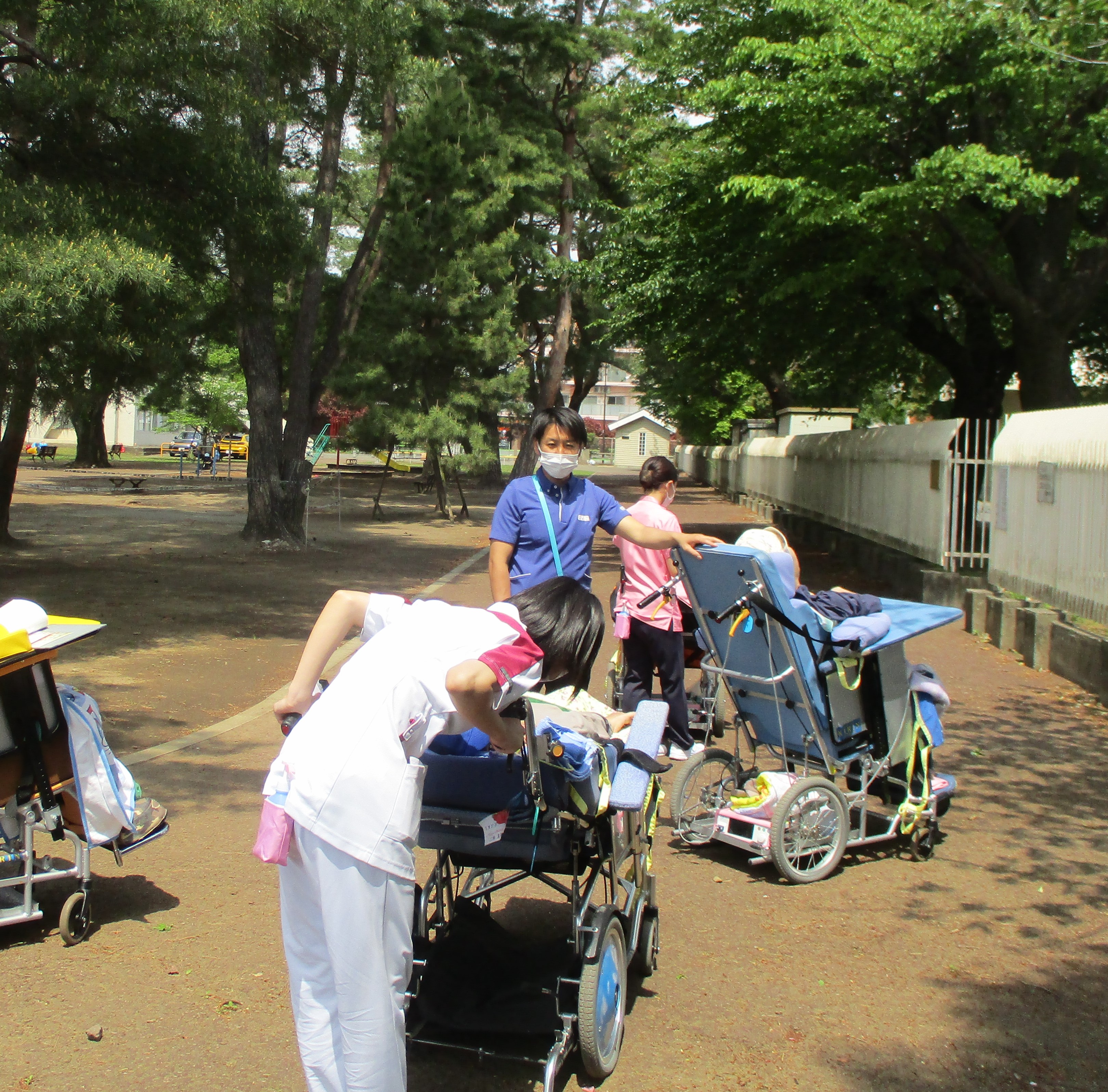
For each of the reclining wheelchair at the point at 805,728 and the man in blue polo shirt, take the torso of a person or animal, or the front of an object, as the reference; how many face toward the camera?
1

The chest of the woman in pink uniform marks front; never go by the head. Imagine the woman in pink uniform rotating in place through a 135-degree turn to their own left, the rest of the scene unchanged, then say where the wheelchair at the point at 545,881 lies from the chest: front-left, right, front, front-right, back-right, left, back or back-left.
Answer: left

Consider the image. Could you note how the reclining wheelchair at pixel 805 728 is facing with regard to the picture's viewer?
facing away from the viewer and to the right of the viewer

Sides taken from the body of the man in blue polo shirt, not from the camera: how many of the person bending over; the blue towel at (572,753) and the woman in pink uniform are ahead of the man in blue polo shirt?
2

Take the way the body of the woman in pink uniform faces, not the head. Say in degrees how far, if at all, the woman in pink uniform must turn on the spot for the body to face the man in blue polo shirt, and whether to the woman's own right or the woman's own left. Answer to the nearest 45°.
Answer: approximately 135° to the woman's own right

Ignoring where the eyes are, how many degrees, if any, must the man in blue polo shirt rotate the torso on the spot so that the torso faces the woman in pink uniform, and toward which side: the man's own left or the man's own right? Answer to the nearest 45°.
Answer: approximately 180°
